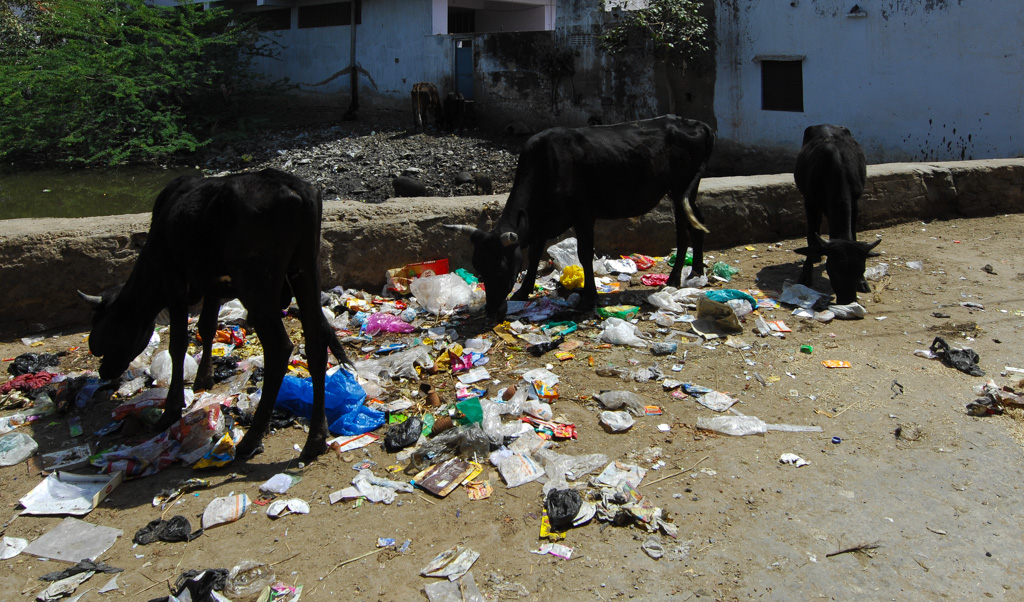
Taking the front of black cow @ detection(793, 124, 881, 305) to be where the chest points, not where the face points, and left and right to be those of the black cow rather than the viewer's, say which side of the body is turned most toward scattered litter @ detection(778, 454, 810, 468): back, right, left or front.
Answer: front

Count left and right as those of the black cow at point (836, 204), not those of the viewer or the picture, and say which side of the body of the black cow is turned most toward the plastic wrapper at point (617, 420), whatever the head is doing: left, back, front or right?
front

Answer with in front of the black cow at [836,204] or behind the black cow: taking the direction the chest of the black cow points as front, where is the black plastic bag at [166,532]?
in front

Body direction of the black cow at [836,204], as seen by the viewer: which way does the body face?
toward the camera

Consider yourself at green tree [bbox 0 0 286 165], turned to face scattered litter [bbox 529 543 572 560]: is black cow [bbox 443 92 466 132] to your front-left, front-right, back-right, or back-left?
front-left

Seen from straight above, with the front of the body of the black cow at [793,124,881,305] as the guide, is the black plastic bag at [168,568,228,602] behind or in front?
in front

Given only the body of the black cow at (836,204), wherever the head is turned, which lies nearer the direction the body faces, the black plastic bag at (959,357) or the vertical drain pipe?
the black plastic bag
